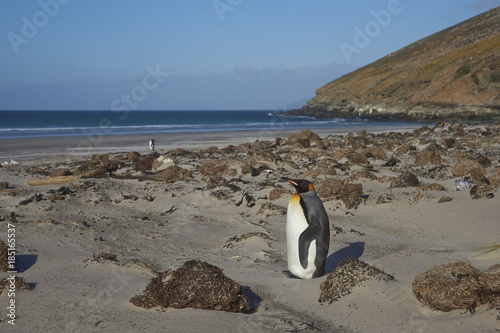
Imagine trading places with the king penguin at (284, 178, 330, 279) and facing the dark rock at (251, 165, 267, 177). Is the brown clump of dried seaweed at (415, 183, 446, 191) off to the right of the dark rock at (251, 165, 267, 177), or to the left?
right

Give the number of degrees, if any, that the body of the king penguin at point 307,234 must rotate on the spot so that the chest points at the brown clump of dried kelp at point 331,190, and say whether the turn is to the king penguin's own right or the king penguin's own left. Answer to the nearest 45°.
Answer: approximately 90° to the king penguin's own right

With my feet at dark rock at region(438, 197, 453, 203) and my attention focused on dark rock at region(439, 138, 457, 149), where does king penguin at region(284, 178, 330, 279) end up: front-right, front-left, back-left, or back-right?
back-left

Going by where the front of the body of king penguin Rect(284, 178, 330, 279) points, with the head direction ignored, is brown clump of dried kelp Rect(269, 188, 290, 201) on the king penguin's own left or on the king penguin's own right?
on the king penguin's own right

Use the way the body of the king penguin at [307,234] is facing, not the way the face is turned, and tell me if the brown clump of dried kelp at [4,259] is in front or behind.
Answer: in front

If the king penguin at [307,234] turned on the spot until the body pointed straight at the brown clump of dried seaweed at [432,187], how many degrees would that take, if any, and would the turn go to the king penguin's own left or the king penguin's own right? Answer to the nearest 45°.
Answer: approximately 135° to the king penguin's own right

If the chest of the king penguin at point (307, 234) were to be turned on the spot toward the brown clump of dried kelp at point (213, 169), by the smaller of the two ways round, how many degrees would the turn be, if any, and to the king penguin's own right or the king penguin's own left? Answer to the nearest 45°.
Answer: approximately 90° to the king penguin's own right

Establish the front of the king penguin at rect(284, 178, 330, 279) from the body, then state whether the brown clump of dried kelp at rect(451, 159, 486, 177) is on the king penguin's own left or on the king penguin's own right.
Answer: on the king penguin's own right

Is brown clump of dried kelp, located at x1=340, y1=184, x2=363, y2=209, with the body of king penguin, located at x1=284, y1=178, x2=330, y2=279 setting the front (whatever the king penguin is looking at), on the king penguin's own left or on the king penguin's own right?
on the king penguin's own right

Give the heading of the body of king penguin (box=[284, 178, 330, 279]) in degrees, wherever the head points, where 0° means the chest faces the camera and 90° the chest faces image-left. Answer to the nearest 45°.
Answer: approximately 90°

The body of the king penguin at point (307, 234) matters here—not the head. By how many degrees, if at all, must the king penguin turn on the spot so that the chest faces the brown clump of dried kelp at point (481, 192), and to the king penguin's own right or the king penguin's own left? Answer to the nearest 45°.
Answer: approximately 135° to the king penguin's own right

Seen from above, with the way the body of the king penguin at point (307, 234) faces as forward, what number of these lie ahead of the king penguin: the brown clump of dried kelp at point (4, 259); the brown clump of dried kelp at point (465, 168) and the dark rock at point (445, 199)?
1

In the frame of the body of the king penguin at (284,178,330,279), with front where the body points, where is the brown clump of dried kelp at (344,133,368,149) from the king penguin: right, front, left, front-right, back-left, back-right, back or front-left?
right

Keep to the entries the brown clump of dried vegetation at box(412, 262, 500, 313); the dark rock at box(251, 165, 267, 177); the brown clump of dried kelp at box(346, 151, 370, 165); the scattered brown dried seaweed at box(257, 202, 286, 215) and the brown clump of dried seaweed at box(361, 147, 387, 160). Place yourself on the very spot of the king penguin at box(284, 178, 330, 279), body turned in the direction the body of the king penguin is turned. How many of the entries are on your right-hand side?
4
